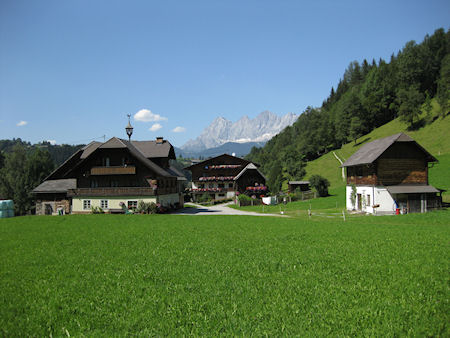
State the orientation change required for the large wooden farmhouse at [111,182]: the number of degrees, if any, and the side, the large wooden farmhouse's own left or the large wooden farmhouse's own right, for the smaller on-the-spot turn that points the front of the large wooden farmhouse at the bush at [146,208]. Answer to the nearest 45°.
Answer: approximately 45° to the large wooden farmhouse's own left

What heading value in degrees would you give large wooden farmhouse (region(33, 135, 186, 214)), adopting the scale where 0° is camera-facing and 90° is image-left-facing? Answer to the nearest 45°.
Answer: approximately 0°

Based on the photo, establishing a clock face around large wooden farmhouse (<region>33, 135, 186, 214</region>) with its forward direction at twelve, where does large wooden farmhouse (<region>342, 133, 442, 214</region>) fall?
large wooden farmhouse (<region>342, 133, 442, 214</region>) is roughly at 10 o'clock from large wooden farmhouse (<region>33, 135, 186, 214</region>).
